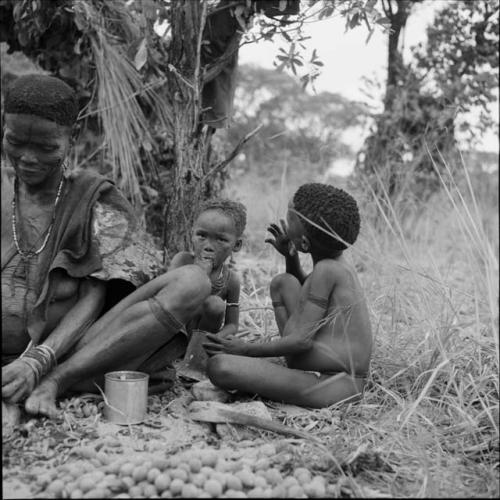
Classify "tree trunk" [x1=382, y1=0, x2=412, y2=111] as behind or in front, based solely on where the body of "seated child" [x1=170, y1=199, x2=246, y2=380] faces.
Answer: behind

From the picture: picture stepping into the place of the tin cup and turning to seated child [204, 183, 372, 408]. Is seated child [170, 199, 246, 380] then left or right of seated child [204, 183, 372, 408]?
left

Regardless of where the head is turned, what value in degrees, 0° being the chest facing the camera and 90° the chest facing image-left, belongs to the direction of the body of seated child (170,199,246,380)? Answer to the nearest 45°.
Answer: approximately 45°
